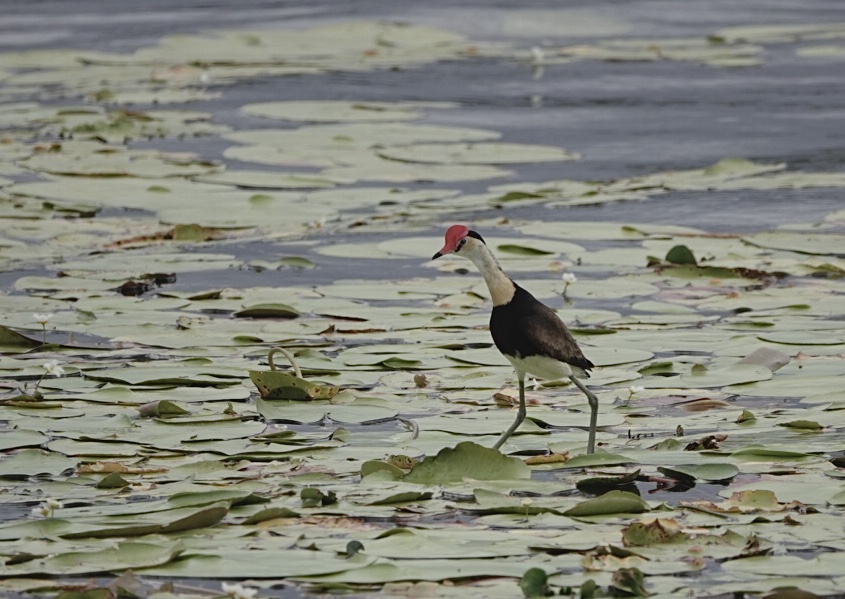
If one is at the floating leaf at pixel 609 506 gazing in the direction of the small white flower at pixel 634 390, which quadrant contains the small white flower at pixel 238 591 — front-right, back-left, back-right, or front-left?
back-left

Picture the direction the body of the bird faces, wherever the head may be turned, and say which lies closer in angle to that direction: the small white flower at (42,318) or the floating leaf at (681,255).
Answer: the small white flower

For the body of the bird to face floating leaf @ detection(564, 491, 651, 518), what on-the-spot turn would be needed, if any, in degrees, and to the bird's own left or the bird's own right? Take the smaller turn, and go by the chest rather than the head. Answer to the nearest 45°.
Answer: approximately 90° to the bird's own left

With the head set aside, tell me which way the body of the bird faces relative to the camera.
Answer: to the viewer's left

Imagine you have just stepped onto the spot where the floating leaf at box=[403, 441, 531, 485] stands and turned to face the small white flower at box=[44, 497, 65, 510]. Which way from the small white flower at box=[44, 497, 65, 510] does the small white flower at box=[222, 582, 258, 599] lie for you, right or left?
left

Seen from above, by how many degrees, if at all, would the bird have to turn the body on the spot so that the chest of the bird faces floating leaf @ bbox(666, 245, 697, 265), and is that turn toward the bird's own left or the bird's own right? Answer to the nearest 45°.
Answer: approximately 90° to the bird's own right

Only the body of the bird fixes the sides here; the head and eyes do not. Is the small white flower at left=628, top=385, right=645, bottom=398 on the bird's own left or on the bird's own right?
on the bird's own right
